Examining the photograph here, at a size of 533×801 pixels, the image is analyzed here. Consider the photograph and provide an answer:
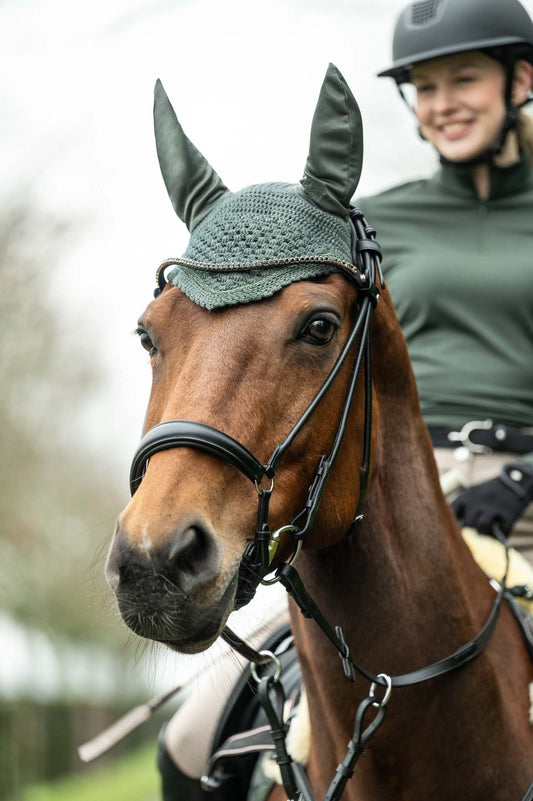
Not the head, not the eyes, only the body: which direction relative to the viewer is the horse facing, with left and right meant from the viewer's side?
facing the viewer and to the left of the viewer

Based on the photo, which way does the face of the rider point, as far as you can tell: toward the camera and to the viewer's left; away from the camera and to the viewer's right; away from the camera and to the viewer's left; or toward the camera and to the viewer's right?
toward the camera and to the viewer's left
